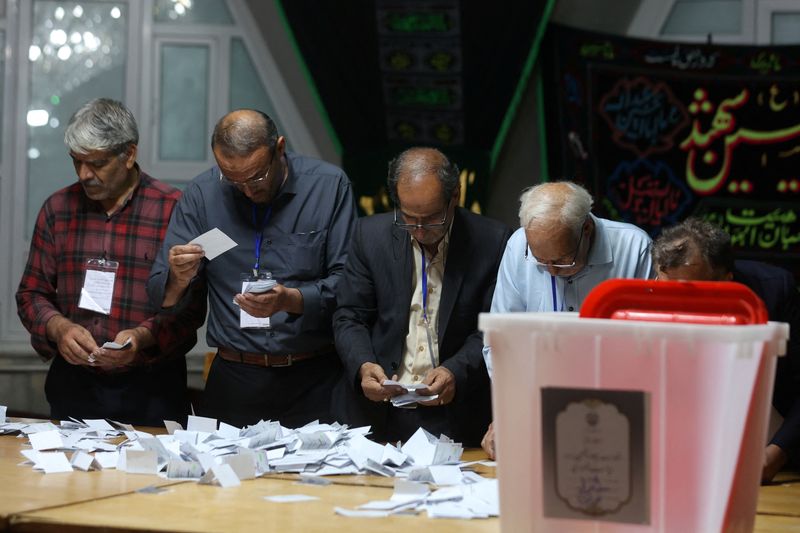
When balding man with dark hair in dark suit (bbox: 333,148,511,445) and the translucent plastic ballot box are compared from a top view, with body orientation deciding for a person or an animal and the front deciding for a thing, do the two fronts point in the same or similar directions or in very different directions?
same or similar directions

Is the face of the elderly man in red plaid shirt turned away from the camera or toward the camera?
toward the camera

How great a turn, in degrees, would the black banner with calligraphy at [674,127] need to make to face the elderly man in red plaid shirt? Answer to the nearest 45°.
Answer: approximately 45° to its right

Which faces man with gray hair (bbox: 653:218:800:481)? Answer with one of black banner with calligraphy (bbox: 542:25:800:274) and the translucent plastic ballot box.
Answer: the black banner with calligraphy

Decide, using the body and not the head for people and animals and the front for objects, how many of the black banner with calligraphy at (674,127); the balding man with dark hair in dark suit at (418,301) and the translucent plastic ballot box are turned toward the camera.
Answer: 3

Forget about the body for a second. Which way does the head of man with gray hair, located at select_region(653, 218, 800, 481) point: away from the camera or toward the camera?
toward the camera

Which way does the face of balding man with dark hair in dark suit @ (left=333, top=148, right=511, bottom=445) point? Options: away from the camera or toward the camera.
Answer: toward the camera

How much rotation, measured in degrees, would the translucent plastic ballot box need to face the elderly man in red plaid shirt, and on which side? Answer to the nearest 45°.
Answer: approximately 135° to its right

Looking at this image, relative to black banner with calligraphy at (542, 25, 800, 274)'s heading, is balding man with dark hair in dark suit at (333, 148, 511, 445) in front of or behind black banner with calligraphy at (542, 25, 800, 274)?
in front

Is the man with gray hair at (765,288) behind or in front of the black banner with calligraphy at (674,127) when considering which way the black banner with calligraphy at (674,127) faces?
in front

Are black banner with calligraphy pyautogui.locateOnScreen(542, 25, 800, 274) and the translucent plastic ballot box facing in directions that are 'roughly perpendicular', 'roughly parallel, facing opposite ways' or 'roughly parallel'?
roughly parallel

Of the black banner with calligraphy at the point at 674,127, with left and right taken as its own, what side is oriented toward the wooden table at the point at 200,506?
front

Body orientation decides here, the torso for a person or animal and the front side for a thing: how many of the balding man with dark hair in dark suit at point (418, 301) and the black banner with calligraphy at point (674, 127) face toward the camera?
2

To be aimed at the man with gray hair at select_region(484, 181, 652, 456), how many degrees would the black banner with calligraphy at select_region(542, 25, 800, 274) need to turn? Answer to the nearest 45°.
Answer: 0° — it already faces them

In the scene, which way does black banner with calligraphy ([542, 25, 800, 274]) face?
toward the camera

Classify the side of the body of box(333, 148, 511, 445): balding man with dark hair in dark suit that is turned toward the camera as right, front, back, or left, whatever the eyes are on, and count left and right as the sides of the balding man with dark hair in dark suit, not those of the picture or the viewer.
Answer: front
